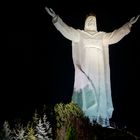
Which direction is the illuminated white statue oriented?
toward the camera
